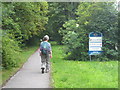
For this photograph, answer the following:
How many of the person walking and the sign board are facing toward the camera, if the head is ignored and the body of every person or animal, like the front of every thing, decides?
1

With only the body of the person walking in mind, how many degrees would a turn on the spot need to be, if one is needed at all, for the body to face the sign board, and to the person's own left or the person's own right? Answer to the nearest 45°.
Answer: approximately 45° to the person's own right

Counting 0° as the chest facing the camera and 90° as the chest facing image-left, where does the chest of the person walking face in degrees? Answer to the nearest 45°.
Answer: approximately 180°

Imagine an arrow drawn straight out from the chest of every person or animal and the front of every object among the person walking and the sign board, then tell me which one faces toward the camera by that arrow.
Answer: the sign board

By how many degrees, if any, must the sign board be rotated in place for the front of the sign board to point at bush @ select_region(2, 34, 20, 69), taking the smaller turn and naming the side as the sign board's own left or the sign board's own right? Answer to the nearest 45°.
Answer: approximately 45° to the sign board's own right

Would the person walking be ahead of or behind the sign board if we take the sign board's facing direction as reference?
ahead

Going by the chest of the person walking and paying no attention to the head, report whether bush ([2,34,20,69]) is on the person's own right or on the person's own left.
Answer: on the person's own left

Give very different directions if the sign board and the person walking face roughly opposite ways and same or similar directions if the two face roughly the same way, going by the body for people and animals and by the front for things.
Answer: very different directions

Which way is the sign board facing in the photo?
toward the camera
